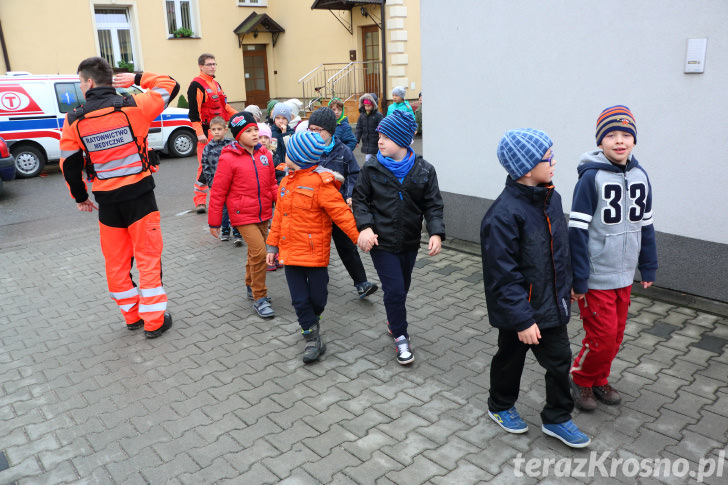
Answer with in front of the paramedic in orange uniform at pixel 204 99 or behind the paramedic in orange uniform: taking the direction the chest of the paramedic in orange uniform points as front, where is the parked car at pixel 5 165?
behind

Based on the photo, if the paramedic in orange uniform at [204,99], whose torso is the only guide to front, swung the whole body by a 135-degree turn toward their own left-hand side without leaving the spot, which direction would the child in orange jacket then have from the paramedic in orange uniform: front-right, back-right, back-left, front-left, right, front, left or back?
back

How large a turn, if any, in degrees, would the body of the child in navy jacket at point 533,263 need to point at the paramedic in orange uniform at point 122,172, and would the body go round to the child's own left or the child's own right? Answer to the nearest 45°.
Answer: approximately 135° to the child's own right

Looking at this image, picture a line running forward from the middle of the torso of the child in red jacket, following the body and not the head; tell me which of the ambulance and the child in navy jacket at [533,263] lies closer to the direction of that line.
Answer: the child in navy jacket

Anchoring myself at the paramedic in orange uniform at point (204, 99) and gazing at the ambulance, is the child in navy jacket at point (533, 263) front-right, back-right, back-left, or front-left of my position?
back-left

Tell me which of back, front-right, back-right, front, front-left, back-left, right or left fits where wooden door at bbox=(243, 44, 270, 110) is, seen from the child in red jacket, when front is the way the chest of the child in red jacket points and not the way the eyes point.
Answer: back-left

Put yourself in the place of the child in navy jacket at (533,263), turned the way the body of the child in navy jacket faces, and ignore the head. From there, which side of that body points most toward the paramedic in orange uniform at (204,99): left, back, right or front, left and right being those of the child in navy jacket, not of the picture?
back

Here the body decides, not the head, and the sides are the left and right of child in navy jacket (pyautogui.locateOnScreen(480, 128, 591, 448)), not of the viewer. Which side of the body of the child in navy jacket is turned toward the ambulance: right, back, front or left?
back

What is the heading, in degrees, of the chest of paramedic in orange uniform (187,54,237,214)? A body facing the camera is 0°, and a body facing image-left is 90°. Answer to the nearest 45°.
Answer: approximately 315°

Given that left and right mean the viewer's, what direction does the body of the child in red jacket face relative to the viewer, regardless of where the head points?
facing the viewer and to the right of the viewer

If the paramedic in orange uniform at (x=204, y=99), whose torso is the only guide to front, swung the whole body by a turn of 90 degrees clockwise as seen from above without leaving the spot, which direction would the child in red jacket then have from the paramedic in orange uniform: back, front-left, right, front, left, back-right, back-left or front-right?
front-left

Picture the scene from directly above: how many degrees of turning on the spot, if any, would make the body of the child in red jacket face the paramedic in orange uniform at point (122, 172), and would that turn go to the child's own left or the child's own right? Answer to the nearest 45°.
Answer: approximately 135° to the child's own right

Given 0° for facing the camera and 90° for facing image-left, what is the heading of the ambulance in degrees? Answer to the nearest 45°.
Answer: approximately 270°

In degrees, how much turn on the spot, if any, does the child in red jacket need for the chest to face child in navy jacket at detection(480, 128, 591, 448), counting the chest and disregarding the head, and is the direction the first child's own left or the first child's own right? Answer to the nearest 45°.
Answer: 0° — they already face them

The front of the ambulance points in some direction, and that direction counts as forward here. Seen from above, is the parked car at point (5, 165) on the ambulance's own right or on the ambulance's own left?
on the ambulance's own right

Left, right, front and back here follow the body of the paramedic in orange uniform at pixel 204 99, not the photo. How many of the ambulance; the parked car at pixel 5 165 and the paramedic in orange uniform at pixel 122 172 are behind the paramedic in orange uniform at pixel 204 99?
2
